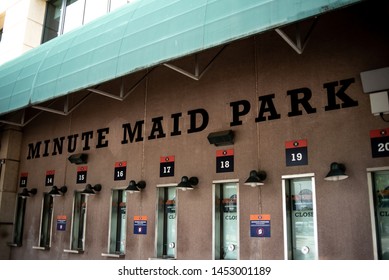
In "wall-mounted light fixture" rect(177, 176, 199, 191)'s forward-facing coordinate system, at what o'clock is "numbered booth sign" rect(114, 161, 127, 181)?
The numbered booth sign is roughly at 3 o'clock from the wall-mounted light fixture.

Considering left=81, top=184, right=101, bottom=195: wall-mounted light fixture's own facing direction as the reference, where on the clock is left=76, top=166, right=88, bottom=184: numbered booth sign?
The numbered booth sign is roughly at 4 o'clock from the wall-mounted light fixture.

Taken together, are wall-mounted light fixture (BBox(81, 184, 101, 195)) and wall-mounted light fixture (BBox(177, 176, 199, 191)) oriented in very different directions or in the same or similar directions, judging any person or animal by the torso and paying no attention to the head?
same or similar directions

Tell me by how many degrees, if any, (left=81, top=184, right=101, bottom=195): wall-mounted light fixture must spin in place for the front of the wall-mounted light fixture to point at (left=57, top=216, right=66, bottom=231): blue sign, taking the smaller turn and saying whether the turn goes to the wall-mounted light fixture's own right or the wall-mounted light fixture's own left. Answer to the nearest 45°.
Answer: approximately 90° to the wall-mounted light fixture's own right

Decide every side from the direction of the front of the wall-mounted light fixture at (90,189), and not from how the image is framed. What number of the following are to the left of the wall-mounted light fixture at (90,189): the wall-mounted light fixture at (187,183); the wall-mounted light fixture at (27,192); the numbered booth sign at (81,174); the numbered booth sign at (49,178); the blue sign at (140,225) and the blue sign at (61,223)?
2

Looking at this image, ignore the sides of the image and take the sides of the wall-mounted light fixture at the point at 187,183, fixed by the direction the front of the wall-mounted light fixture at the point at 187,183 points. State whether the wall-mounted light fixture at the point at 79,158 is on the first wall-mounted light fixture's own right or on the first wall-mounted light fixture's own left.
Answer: on the first wall-mounted light fixture's own right

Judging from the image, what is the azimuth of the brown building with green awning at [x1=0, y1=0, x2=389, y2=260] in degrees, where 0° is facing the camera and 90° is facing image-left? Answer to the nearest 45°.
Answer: approximately 45°

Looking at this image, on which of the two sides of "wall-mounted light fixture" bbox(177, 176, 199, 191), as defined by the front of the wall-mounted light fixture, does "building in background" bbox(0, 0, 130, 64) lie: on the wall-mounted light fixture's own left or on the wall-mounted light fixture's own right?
on the wall-mounted light fixture's own right

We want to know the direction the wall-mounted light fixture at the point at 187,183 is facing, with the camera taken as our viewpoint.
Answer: facing the viewer and to the left of the viewer

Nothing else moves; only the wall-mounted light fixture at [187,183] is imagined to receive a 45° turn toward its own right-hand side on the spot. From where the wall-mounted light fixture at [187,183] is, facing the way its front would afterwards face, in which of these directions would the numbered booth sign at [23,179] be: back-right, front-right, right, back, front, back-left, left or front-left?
front-right

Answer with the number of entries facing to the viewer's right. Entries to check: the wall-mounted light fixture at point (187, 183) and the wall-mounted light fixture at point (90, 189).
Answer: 0

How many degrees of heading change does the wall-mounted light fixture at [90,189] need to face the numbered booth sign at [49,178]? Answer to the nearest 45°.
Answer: approximately 90° to its right

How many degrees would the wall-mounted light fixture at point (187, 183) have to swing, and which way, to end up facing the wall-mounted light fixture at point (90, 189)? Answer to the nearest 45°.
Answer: approximately 90° to its right

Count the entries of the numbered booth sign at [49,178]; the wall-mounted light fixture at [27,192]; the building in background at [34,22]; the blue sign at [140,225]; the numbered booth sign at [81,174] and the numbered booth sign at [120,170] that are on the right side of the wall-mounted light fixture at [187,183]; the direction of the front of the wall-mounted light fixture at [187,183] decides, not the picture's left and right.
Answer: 6

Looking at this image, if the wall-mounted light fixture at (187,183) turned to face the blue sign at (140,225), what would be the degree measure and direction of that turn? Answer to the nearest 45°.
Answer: approximately 90° to its right

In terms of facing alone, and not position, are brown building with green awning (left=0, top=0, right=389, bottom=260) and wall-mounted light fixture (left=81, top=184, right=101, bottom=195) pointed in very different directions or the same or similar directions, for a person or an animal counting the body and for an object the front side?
same or similar directions
